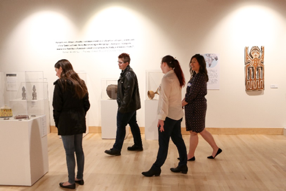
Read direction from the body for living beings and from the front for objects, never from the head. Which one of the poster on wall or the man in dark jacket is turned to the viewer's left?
the man in dark jacket

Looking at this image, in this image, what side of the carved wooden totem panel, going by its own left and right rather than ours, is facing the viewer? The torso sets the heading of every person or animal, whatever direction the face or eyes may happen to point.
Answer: front

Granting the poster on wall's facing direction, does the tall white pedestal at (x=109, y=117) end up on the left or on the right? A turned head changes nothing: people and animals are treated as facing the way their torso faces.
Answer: on its right

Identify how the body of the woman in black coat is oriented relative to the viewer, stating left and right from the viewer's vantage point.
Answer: facing away from the viewer and to the left of the viewer

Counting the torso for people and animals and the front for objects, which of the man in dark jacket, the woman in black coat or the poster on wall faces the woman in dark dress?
the poster on wall

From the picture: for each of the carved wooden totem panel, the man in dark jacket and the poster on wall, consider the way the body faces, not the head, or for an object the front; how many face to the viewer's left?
1

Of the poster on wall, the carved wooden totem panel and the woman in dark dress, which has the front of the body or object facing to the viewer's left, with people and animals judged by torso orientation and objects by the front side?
the woman in dark dress

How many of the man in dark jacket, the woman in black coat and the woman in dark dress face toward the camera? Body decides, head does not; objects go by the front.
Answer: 0

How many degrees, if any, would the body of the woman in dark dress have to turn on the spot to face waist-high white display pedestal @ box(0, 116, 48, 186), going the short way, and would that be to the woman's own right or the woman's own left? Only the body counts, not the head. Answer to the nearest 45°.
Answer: approximately 45° to the woman's own left

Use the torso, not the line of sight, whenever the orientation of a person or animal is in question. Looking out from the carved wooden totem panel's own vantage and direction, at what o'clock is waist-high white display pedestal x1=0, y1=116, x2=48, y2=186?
The waist-high white display pedestal is roughly at 1 o'clock from the carved wooden totem panel.

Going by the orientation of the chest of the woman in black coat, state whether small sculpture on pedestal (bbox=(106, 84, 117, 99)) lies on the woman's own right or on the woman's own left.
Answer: on the woman's own right

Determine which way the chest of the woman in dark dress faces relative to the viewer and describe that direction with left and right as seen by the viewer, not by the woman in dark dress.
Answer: facing to the left of the viewer

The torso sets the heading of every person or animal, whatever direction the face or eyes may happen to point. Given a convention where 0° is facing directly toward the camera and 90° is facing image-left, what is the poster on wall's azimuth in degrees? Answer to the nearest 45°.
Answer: approximately 0°

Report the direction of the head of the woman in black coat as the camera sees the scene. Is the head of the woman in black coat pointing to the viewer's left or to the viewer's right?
to the viewer's left

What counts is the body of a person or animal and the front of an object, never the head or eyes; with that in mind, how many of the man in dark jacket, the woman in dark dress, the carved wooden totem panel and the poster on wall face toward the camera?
2
